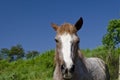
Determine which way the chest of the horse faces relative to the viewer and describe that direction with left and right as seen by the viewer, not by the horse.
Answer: facing the viewer and to the left of the viewer
